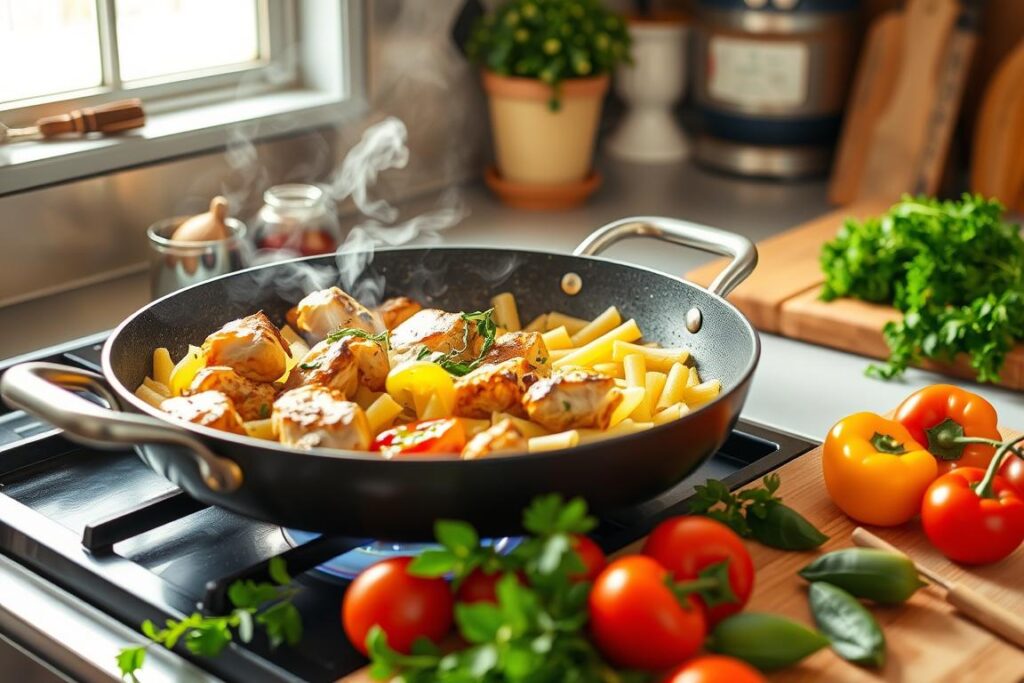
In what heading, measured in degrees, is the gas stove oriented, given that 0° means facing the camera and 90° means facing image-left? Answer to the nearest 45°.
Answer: approximately 45°
